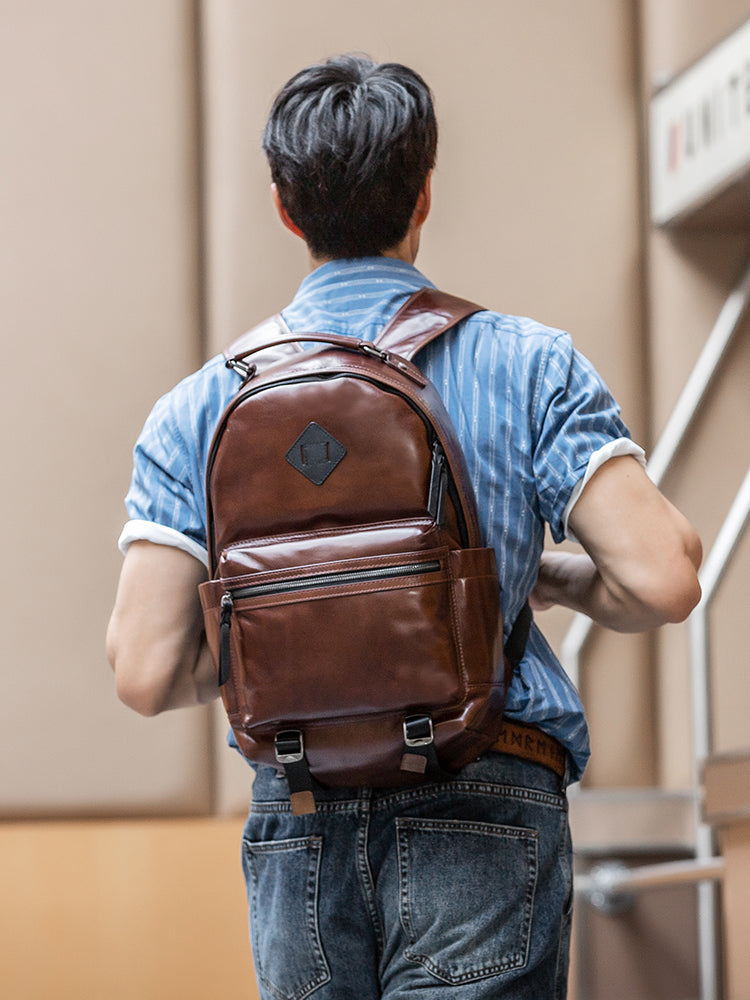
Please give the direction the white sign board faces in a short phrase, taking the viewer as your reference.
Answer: facing the viewer and to the left of the viewer

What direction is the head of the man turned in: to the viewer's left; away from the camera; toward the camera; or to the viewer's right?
away from the camera

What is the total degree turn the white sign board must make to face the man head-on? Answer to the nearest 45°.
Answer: approximately 45° to its left
